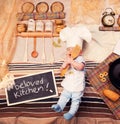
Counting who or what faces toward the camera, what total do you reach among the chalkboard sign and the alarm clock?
2

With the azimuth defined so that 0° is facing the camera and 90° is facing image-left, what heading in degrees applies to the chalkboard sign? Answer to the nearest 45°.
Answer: approximately 0°

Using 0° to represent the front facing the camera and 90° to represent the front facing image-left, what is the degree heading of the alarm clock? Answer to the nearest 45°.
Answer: approximately 0°
